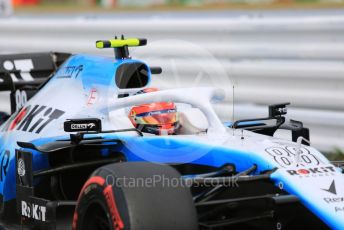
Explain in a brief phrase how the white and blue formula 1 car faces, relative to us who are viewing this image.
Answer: facing the viewer and to the right of the viewer
